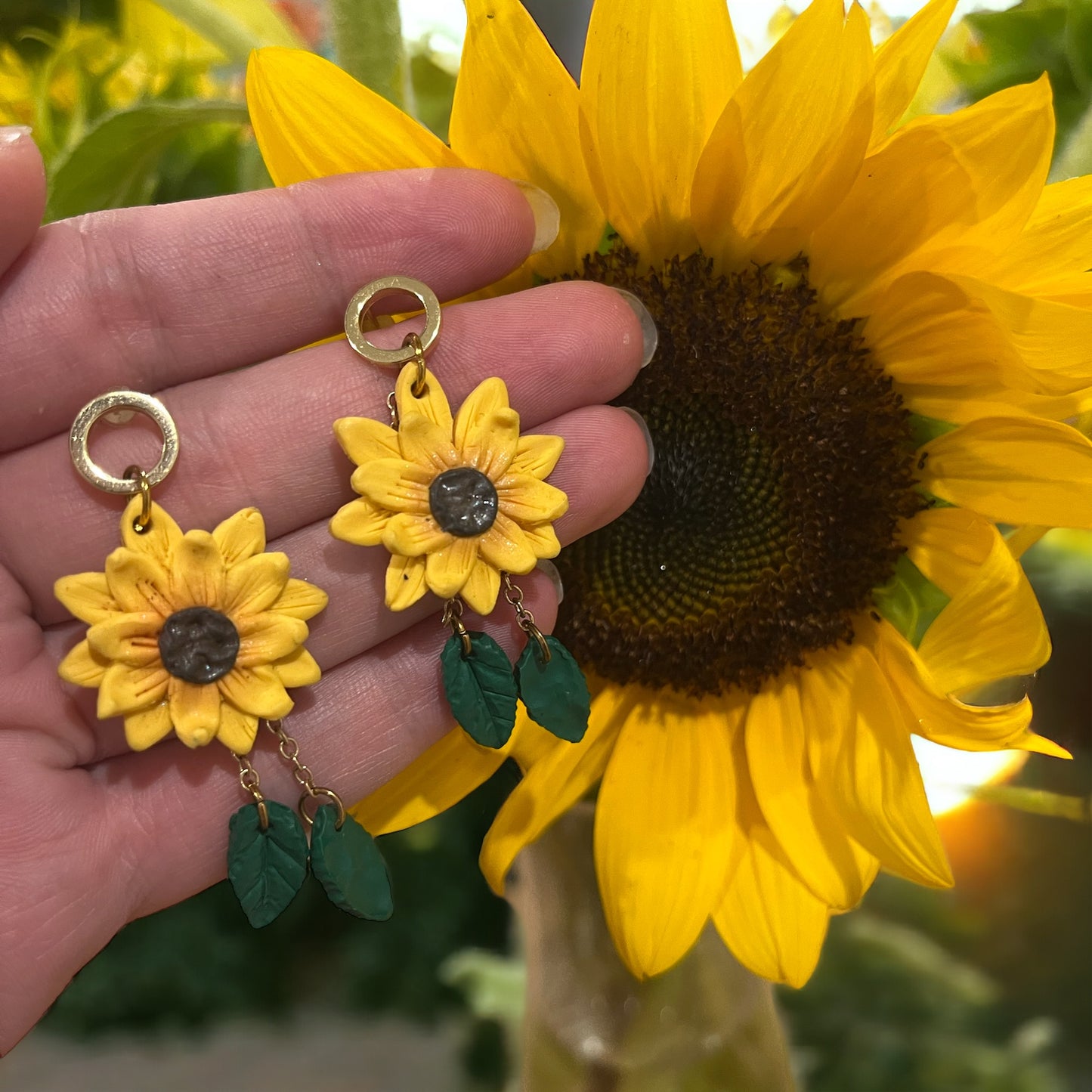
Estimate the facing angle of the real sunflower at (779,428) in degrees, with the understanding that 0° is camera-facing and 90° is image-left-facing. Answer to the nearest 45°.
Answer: approximately 0°
